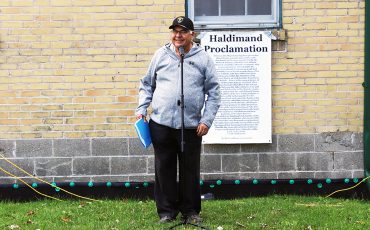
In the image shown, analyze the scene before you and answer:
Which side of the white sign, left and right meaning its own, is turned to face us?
front
